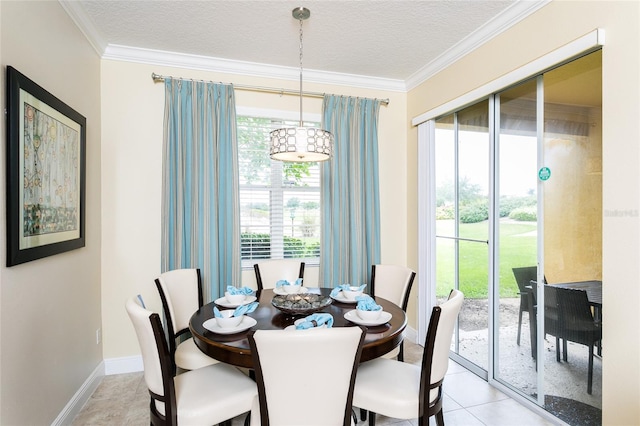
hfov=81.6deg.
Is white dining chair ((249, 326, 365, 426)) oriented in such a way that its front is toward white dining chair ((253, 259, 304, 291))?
yes

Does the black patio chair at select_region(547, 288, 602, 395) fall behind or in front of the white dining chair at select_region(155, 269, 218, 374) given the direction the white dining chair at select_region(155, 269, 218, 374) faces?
in front

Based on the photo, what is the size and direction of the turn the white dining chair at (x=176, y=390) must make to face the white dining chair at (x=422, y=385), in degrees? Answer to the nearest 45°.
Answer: approximately 45° to its right

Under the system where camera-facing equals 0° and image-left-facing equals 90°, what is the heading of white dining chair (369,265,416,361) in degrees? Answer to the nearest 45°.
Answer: approximately 45°

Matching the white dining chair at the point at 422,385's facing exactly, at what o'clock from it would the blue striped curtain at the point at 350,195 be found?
The blue striped curtain is roughly at 1 o'clock from the white dining chair.

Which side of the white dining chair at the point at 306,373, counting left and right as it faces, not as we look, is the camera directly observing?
back

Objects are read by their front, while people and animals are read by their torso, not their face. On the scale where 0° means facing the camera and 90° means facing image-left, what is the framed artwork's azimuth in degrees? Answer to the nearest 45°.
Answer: approximately 315°

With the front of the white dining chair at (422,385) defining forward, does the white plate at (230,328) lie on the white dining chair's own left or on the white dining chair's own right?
on the white dining chair's own left

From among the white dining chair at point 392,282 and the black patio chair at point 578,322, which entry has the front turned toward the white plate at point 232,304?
the white dining chair

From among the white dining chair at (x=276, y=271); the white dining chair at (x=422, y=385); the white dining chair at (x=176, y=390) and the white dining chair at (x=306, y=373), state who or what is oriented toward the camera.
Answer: the white dining chair at (x=276, y=271)

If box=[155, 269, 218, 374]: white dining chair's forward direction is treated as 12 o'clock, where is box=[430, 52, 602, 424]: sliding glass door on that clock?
The sliding glass door is roughly at 11 o'clock from the white dining chair.
